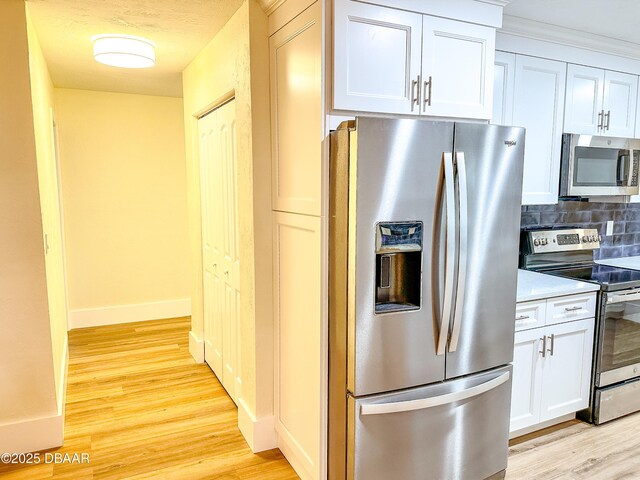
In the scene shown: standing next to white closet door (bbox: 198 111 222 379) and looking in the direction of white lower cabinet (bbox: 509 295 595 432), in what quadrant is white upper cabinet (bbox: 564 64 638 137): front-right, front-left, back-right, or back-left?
front-left

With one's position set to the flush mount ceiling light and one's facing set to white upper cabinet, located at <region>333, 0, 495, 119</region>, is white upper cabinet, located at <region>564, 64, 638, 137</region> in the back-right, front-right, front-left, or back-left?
front-left

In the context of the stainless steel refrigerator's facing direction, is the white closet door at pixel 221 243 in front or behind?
behind

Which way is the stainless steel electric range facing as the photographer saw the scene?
facing the viewer and to the right of the viewer

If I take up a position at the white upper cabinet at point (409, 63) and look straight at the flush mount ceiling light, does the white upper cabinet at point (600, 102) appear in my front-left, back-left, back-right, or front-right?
back-right

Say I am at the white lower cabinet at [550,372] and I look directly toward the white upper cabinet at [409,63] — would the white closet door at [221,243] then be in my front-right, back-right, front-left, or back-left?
front-right

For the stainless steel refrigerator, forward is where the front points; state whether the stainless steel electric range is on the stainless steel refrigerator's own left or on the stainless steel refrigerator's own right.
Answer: on the stainless steel refrigerator's own left

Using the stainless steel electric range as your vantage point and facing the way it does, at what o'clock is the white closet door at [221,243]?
The white closet door is roughly at 4 o'clock from the stainless steel electric range.

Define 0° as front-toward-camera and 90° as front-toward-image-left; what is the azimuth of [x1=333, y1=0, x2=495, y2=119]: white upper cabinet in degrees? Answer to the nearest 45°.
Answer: approximately 315°

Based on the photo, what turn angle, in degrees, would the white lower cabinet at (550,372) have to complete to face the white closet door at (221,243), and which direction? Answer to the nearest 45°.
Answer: approximately 135° to its right

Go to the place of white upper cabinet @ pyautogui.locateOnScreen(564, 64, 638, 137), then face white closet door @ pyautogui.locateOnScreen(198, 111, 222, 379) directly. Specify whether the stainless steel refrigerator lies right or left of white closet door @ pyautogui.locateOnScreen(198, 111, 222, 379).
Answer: left

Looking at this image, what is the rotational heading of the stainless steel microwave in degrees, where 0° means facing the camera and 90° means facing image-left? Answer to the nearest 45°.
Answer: approximately 315°
